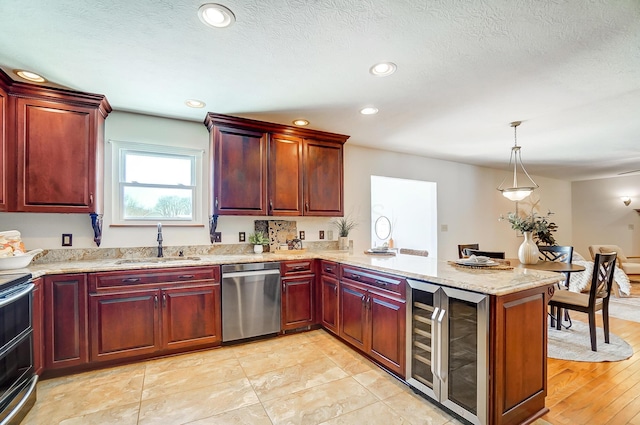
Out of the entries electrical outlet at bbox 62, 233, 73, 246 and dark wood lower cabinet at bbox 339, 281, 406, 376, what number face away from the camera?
0

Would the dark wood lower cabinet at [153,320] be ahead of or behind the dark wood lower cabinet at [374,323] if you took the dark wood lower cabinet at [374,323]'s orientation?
ahead

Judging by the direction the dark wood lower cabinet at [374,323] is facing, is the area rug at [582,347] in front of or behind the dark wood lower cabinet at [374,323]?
behind

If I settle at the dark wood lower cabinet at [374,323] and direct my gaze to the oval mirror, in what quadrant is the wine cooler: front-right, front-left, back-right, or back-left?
back-right

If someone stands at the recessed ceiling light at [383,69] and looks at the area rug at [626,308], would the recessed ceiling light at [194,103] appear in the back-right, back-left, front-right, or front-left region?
back-left

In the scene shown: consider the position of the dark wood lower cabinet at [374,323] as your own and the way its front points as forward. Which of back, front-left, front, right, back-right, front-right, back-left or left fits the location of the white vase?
back
